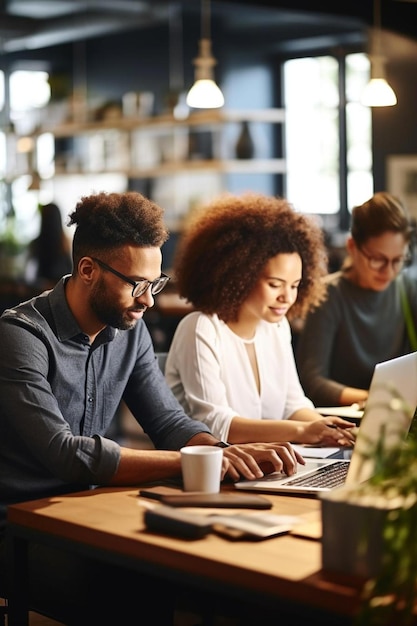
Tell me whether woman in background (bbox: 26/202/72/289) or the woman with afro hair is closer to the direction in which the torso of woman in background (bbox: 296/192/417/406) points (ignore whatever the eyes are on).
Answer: the woman with afro hair

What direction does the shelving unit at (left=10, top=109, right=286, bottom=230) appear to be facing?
toward the camera

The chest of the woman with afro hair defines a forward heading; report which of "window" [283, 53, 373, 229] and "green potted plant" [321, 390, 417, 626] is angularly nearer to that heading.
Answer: the green potted plant

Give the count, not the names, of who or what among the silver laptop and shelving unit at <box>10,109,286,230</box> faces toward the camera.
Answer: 1

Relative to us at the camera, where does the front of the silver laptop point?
facing away from the viewer and to the left of the viewer

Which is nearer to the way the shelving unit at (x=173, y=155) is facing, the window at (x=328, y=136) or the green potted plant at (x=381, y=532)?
the green potted plant

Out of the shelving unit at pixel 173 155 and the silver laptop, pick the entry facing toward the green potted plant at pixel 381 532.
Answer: the shelving unit

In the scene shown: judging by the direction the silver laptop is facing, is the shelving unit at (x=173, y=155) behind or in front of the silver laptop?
in front

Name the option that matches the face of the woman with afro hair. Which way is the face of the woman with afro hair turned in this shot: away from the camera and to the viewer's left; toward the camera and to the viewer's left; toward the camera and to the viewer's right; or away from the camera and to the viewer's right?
toward the camera and to the viewer's right

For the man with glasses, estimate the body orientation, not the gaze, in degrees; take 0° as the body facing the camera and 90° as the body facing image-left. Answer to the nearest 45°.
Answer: approximately 315°

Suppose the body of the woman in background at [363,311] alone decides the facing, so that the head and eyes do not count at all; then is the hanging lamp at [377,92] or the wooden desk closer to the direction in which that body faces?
the wooden desk

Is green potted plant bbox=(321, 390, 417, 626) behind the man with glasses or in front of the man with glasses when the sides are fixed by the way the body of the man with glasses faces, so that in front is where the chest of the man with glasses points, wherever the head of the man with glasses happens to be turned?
in front
